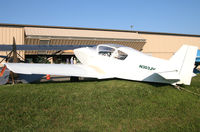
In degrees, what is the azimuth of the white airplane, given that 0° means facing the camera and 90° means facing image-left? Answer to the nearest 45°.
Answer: approximately 135°

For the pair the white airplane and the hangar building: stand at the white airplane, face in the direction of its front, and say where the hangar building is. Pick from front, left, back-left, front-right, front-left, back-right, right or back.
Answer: front-right
